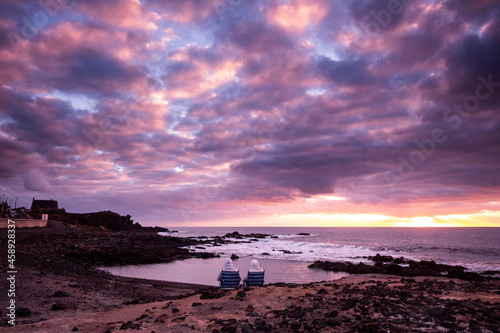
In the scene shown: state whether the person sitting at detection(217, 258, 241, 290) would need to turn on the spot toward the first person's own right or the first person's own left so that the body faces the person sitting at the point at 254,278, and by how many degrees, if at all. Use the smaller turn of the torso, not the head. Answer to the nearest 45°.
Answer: approximately 45° to the first person's own right

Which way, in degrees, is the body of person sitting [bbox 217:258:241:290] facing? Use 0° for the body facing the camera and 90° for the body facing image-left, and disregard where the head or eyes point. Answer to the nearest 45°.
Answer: approximately 180°

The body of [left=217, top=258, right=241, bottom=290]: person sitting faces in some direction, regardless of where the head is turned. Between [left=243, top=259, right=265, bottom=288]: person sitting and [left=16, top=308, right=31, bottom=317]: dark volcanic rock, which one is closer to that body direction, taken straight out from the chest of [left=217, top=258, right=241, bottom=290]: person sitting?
the person sitting

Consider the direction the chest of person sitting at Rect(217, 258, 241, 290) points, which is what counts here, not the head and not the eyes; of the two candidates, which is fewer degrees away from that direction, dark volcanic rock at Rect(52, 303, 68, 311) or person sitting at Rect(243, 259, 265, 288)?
the person sitting

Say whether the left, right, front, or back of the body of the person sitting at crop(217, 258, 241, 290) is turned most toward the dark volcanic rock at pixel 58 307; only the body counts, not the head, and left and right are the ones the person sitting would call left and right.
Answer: left
